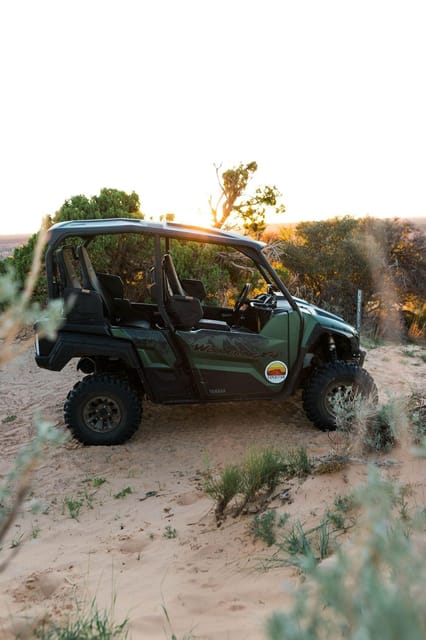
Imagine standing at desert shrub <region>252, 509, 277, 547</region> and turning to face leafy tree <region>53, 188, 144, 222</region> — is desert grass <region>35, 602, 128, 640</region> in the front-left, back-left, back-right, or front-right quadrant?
back-left

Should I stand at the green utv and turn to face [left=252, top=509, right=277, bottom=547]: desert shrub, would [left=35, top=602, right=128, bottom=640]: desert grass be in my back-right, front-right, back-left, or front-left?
front-right

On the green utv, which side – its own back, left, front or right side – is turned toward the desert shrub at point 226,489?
right

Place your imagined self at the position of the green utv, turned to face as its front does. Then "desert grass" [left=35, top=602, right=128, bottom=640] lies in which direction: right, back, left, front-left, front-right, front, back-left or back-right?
right

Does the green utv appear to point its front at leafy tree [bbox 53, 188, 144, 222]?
no

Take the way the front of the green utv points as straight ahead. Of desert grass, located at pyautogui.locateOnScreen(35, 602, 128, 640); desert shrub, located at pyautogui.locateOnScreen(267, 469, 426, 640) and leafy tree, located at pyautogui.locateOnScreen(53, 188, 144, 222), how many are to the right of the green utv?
2

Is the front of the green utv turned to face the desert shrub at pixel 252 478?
no

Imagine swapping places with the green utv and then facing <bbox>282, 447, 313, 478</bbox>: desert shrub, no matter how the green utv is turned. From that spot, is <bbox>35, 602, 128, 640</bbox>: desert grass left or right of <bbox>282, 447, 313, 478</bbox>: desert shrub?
right

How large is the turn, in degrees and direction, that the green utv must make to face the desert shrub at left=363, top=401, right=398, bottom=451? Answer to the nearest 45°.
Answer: approximately 45° to its right

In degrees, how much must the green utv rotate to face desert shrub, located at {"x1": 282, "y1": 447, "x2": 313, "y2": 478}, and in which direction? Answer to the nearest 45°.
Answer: approximately 45° to its right

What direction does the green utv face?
to the viewer's right

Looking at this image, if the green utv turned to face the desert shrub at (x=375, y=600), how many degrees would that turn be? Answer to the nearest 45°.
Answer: approximately 90° to its right
